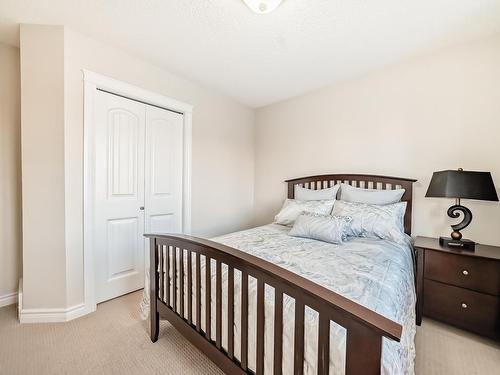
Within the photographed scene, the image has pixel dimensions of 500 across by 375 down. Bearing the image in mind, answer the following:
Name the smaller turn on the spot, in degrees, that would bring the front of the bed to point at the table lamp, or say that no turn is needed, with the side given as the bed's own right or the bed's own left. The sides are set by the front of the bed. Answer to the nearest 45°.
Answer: approximately 180°

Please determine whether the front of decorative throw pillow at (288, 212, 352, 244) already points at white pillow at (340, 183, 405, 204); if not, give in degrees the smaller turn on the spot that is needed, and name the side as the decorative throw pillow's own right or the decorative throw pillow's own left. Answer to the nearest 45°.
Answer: approximately 180°

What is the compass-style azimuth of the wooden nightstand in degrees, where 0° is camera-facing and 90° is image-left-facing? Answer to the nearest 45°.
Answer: approximately 45°

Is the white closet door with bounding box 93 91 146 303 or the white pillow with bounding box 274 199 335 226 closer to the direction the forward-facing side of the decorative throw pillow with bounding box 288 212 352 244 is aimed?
the white closet door

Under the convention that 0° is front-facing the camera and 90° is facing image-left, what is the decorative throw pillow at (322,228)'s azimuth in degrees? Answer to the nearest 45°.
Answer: approximately 45°
